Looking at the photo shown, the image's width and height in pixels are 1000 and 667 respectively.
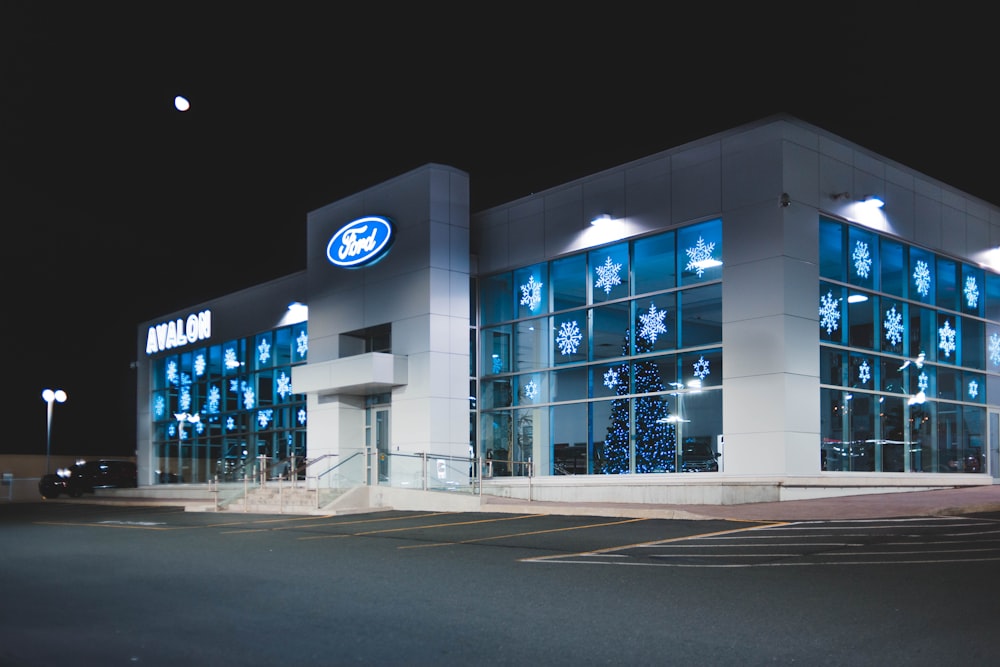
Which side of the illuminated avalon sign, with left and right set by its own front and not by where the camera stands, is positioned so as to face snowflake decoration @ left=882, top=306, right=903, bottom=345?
left

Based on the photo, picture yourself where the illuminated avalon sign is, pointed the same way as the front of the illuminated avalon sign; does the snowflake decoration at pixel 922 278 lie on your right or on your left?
on your left

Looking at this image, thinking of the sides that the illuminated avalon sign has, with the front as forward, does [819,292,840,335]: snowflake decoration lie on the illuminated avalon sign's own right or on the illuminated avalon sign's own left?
on the illuminated avalon sign's own left

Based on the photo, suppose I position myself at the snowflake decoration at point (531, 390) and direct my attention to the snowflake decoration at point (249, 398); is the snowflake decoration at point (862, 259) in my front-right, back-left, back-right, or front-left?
back-right

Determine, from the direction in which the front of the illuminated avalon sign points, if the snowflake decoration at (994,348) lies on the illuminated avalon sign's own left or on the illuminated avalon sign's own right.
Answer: on the illuminated avalon sign's own left

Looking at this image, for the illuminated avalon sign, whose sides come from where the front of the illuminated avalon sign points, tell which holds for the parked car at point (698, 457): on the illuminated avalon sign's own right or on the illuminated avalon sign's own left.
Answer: on the illuminated avalon sign's own left

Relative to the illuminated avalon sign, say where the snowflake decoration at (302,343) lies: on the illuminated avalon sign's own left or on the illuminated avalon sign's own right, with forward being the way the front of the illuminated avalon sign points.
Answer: on the illuminated avalon sign's own left

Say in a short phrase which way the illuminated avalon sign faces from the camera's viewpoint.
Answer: facing the viewer and to the left of the viewer

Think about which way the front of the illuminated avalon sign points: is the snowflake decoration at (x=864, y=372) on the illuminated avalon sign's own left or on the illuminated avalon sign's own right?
on the illuminated avalon sign's own left
